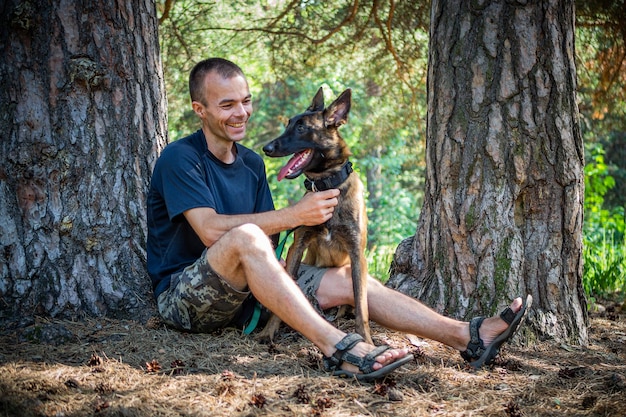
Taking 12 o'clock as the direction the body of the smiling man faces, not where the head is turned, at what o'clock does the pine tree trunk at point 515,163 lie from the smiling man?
The pine tree trunk is roughly at 10 o'clock from the smiling man.

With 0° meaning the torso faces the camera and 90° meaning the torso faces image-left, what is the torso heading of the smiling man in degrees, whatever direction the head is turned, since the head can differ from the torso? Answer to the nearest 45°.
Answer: approximately 315°

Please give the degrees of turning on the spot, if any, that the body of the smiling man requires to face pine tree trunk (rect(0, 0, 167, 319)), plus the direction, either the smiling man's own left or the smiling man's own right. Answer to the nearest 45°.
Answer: approximately 135° to the smiling man's own right
